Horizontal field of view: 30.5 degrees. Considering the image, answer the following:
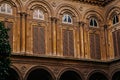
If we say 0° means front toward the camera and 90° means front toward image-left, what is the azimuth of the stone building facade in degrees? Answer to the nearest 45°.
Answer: approximately 315°
